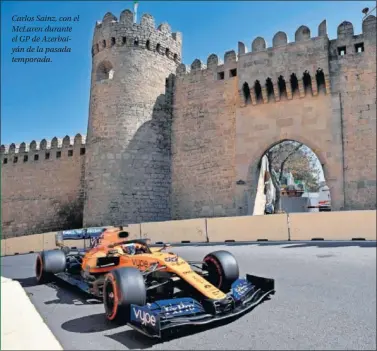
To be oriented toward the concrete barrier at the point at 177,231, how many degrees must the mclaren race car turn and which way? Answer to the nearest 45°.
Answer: approximately 135° to its left

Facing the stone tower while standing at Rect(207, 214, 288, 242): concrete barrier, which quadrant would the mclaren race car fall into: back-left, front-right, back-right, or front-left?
back-left

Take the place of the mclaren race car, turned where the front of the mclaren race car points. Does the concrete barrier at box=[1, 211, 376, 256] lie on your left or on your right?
on your left

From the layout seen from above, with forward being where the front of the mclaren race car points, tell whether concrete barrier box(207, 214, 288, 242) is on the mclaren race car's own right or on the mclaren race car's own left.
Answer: on the mclaren race car's own left

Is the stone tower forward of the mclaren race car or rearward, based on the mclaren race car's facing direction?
rearward

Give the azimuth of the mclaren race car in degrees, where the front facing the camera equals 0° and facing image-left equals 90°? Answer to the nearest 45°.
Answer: approximately 315°

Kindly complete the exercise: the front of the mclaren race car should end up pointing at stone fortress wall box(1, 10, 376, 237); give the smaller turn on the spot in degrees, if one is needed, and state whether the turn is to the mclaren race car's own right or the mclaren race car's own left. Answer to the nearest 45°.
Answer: approximately 135° to the mclaren race car's own left
